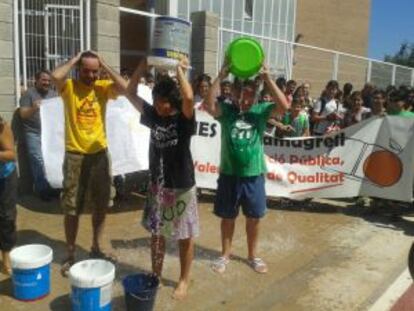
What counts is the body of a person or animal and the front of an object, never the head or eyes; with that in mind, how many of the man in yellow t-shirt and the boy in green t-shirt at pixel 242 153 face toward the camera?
2

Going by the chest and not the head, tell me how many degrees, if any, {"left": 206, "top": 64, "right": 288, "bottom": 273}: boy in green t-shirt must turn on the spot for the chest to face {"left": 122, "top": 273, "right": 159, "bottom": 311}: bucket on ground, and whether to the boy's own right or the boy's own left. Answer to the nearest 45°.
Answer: approximately 45° to the boy's own right

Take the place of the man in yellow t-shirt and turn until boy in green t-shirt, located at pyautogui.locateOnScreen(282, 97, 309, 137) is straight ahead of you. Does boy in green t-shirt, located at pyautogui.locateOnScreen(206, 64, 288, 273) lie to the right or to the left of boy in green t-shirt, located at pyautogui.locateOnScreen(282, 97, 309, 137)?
right

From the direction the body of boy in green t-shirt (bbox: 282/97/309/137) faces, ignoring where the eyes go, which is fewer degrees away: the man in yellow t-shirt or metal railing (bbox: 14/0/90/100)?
the man in yellow t-shirt

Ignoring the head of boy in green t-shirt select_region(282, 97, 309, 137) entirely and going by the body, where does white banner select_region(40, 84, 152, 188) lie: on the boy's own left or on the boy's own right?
on the boy's own right

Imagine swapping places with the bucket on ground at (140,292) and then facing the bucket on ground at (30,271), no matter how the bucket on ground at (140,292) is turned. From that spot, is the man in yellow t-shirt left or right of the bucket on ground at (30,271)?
right

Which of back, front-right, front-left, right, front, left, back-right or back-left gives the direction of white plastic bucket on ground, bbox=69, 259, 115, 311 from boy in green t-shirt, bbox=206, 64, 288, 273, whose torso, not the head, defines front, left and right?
front-right
